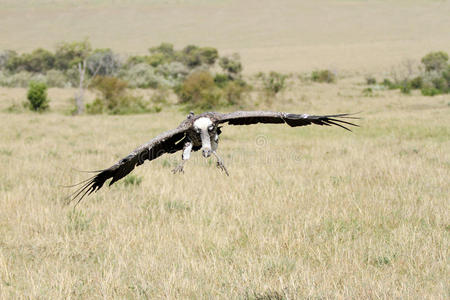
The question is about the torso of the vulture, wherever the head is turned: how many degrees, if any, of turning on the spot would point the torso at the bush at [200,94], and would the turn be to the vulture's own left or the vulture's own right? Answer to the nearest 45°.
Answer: approximately 180°

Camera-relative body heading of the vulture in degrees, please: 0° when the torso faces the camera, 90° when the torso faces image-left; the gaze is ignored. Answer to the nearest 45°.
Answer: approximately 0°

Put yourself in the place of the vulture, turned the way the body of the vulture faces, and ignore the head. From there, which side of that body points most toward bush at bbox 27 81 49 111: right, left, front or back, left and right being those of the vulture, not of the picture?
back

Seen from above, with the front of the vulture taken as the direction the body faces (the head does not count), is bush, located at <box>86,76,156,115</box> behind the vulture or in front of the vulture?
behind
